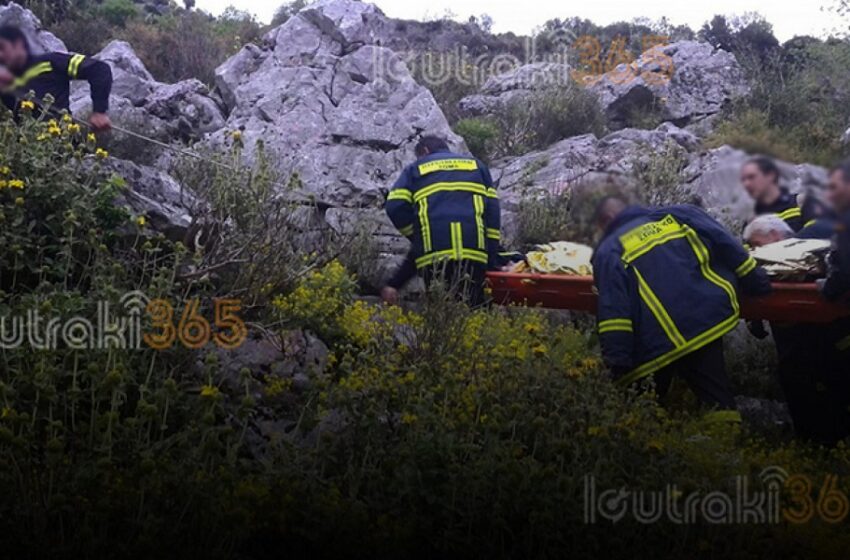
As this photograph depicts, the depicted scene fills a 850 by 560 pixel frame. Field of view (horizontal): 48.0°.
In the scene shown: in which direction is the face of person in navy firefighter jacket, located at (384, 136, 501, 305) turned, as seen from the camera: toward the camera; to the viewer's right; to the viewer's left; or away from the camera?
away from the camera

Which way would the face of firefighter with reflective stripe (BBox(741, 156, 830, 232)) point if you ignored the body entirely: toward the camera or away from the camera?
toward the camera

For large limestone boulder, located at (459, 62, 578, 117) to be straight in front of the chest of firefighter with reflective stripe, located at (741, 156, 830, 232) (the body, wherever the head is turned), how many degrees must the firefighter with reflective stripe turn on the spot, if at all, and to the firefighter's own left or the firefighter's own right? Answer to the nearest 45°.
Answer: approximately 135° to the firefighter's own right

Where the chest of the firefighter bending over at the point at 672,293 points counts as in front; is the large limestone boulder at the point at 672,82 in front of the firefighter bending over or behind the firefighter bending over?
in front

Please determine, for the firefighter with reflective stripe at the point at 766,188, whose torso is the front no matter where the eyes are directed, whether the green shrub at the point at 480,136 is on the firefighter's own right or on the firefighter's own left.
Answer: on the firefighter's own right

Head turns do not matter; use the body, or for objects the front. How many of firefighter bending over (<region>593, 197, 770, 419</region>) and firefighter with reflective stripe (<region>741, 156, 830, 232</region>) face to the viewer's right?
0

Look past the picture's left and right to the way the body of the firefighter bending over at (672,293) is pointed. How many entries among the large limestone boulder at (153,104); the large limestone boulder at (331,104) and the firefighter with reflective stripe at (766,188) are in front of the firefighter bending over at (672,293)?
2

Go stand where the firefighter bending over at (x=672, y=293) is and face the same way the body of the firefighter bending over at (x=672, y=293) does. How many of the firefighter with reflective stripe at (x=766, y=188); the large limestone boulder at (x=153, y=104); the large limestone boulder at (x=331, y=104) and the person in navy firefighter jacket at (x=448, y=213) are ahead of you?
3

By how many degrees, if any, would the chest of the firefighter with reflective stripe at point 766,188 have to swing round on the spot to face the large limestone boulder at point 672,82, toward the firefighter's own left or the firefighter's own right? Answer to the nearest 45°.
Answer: approximately 135° to the firefighter's own right
